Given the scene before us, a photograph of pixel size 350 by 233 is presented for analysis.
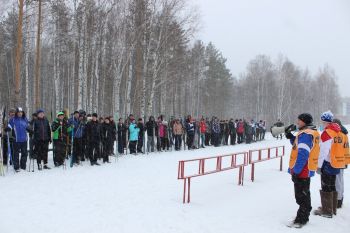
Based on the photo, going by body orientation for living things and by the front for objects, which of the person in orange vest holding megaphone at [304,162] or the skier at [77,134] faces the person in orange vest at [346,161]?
the skier at [77,134]

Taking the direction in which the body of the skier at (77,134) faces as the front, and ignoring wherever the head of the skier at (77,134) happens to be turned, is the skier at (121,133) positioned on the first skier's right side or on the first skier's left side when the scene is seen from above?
on the first skier's left side

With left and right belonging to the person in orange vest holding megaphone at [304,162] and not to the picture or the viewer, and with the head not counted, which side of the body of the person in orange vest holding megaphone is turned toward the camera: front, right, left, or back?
left

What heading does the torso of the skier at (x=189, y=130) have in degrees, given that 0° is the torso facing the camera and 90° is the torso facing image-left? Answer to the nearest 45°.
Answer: approximately 315°

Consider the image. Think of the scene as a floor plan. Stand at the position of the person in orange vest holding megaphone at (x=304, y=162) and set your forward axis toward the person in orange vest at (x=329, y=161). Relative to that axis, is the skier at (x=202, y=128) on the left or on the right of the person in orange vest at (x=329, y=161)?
left

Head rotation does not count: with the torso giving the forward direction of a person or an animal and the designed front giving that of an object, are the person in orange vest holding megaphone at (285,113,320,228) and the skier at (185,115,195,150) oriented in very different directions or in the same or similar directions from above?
very different directions

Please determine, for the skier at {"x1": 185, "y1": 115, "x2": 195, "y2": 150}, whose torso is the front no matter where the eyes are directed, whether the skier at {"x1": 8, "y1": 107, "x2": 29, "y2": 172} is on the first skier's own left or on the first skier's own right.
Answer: on the first skier's own right

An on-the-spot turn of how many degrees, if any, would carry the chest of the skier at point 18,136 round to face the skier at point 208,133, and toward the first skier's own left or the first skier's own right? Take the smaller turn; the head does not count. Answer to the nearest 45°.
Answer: approximately 135° to the first skier's own left

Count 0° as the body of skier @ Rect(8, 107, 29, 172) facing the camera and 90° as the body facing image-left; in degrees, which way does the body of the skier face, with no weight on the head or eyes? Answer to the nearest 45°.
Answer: approximately 0°

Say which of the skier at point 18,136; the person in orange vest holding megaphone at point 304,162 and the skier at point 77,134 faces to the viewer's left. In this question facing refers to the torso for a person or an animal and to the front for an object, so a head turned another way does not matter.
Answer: the person in orange vest holding megaphone at point 304,162

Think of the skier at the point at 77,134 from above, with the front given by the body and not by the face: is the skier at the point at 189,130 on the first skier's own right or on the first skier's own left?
on the first skier's own left

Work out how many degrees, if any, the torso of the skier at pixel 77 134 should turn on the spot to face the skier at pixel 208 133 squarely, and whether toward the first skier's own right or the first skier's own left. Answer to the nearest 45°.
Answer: approximately 90° to the first skier's own left
